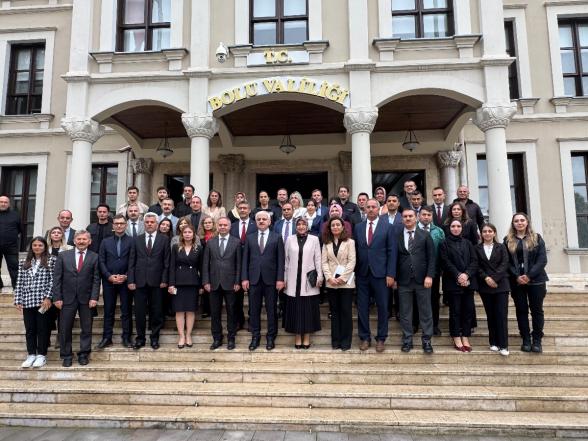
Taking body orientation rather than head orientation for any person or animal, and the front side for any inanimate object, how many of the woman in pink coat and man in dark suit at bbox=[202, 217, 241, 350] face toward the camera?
2

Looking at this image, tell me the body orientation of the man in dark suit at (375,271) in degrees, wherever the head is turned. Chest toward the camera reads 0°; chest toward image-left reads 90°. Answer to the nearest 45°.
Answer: approximately 0°

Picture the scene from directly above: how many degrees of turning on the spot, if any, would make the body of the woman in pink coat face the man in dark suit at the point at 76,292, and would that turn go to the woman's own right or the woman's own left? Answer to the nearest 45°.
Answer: approximately 90° to the woman's own right

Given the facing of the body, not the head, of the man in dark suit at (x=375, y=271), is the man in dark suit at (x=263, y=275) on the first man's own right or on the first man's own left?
on the first man's own right

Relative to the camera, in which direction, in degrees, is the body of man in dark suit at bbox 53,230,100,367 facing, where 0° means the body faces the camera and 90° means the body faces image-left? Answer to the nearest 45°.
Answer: approximately 0°
